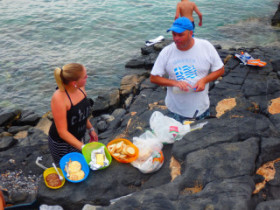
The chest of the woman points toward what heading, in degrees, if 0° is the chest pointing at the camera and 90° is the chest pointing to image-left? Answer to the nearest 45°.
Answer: approximately 315°

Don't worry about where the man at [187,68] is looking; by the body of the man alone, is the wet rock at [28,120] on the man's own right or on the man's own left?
on the man's own right

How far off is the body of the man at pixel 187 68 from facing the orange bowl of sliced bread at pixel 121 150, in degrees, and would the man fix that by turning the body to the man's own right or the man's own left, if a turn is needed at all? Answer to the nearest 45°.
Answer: approximately 45° to the man's own right

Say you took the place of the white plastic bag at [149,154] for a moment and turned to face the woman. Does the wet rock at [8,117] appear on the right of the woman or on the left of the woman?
right

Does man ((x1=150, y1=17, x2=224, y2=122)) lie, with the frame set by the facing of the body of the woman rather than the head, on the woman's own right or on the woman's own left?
on the woman's own left

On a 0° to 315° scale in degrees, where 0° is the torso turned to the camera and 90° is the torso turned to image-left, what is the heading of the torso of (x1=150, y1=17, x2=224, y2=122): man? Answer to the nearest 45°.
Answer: approximately 0°

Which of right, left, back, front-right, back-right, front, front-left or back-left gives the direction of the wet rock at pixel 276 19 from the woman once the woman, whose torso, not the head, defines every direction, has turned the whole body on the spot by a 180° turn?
right
